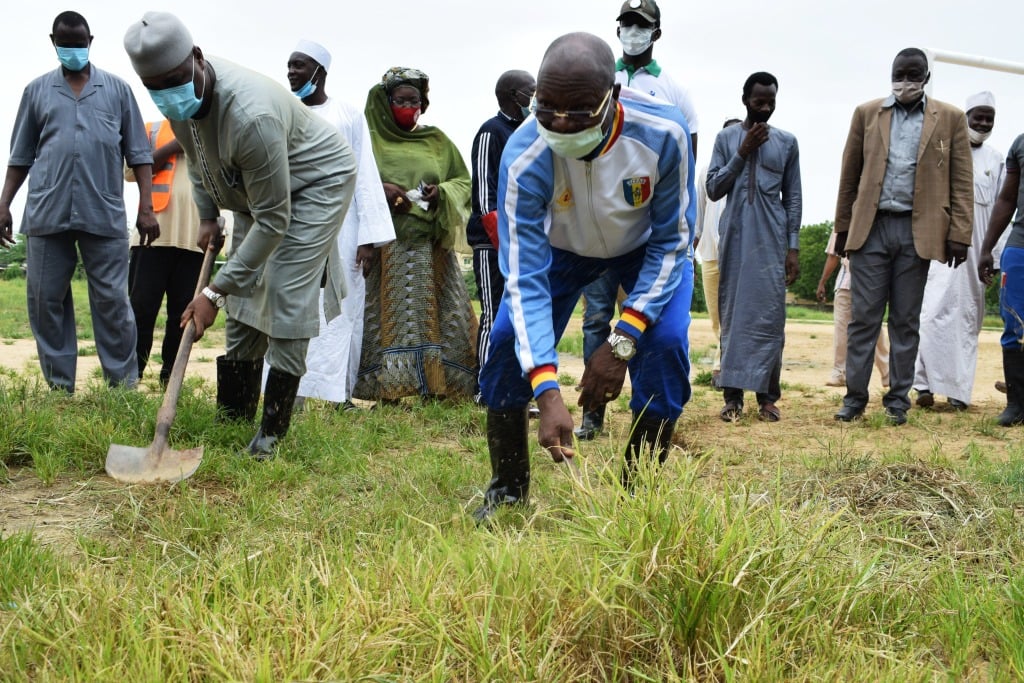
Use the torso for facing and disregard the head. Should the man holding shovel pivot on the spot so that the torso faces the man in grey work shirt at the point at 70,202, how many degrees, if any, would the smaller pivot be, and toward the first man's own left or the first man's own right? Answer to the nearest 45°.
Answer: approximately 90° to the first man's own right

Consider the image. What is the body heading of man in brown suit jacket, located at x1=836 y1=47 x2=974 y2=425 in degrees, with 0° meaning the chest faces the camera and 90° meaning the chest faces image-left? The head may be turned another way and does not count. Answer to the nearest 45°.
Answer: approximately 0°

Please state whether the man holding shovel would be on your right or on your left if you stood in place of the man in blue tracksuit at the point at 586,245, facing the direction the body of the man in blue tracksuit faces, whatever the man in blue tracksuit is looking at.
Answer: on your right

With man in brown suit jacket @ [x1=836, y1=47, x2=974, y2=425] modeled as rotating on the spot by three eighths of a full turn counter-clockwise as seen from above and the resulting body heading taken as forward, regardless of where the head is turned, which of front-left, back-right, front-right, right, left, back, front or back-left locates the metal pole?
front-left

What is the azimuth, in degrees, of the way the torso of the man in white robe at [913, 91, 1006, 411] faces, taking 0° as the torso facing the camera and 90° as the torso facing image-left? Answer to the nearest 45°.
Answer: approximately 45°

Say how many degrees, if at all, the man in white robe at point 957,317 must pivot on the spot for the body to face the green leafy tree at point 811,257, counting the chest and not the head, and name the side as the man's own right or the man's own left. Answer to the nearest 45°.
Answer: approximately 135° to the man's own right

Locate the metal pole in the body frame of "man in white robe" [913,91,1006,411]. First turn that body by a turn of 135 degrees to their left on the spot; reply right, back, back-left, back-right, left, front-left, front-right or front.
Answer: left

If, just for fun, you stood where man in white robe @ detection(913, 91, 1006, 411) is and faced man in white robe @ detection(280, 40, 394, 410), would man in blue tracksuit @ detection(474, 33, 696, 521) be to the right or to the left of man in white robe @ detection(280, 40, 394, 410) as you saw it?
left
